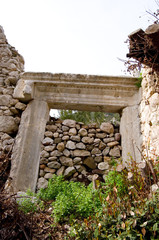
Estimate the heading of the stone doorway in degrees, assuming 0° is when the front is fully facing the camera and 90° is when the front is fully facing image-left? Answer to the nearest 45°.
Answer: approximately 0°

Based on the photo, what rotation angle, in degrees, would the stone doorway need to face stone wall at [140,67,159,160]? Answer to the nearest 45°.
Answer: approximately 45° to its left

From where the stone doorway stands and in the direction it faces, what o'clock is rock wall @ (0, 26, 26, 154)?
The rock wall is roughly at 3 o'clock from the stone doorway.
